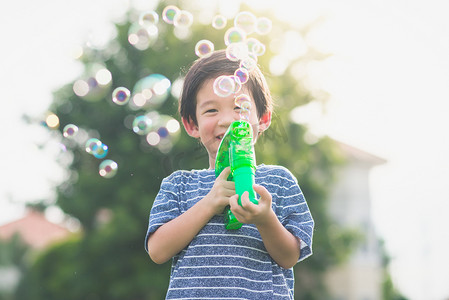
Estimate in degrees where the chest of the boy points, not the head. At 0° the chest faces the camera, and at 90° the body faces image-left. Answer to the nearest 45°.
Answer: approximately 0°

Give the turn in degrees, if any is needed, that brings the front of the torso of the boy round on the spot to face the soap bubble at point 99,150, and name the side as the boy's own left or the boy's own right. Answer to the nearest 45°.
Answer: approximately 135° to the boy's own right
